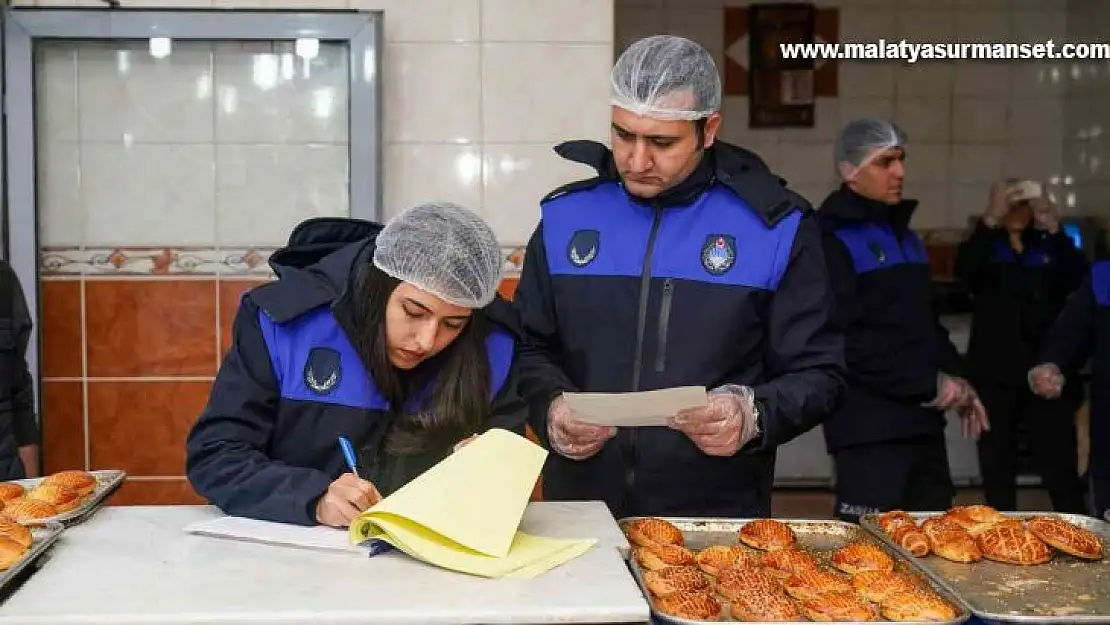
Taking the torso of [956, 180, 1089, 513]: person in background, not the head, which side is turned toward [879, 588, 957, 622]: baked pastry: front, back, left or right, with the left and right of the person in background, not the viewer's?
front

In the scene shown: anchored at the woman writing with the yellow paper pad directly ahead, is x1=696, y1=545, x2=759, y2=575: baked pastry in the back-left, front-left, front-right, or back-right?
front-left

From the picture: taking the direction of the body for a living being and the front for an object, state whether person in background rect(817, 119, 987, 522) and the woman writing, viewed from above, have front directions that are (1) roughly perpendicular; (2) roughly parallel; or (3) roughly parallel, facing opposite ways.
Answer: roughly parallel

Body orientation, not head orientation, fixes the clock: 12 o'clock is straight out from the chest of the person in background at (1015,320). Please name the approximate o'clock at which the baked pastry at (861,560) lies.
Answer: The baked pastry is roughly at 12 o'clock from the person in background.

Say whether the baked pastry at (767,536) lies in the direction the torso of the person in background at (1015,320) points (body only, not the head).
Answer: yes

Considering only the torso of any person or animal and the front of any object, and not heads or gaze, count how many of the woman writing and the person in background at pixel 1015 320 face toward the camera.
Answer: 2

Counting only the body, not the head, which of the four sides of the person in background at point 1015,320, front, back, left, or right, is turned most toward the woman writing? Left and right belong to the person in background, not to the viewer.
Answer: front

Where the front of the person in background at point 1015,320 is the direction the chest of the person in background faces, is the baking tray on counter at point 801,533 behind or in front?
in front

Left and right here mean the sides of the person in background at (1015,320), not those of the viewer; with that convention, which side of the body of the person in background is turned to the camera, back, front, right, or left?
front

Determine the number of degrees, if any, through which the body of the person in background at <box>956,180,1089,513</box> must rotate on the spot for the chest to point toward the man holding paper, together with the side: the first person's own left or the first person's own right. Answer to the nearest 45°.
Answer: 0° — they already face them

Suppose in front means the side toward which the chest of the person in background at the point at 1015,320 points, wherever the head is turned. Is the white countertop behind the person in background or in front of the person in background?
in front

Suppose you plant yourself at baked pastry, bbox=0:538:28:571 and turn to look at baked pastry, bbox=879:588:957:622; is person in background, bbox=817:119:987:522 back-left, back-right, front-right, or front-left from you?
front-left

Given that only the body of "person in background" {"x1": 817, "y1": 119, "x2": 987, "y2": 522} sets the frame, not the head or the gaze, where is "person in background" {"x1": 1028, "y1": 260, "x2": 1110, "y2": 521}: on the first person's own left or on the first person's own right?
on the first person's own left

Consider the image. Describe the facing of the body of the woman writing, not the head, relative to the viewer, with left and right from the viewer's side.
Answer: facing the viewer
